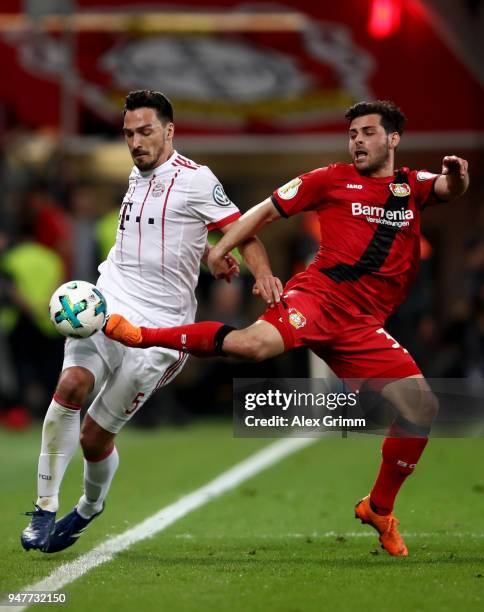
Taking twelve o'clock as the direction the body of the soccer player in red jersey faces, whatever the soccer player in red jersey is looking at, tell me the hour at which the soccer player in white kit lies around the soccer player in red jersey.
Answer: The soccer player in white kit is roughly at 3 o'clock from the soccer player in red jersey.

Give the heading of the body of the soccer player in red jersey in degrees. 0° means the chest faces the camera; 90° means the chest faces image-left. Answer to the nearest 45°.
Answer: approximately 0°

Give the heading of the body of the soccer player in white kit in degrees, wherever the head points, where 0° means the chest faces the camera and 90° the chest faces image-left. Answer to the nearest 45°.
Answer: approximately 45°

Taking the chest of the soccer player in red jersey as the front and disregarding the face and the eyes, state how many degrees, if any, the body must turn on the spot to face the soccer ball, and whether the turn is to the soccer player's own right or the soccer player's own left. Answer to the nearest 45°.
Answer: approximately 90° to the soccer player's own right
